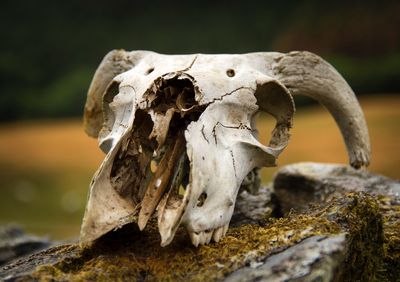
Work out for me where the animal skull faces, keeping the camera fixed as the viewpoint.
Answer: facing the viewer and to the left of the viewer
